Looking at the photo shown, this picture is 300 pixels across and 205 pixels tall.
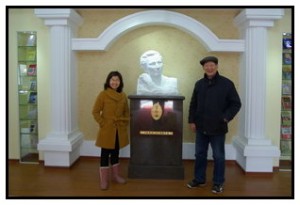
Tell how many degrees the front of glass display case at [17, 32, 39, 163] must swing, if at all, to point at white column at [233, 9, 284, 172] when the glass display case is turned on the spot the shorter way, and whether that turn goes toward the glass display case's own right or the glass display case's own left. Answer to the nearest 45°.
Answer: approximately 45° to the glass display case's own left

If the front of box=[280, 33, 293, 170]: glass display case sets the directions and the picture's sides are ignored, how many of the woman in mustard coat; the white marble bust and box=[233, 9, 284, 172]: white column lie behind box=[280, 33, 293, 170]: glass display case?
0

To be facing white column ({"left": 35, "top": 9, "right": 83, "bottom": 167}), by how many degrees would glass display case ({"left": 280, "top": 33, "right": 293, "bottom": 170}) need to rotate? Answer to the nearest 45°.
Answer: approximately 45° to its right

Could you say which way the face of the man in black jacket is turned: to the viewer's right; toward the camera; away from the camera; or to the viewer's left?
toward the camera

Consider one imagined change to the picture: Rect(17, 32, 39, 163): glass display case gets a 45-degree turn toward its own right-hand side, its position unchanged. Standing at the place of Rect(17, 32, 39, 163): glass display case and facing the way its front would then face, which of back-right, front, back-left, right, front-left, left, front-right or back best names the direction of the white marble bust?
left

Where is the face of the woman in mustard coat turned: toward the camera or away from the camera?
toward the camera

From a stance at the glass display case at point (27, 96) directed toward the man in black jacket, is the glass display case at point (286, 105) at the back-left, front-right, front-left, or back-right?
front-left

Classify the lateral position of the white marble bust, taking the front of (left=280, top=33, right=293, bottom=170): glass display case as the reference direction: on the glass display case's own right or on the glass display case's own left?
on the glass display case's own right

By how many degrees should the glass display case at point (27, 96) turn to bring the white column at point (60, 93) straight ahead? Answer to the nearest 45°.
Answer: approximately 45° to its left
